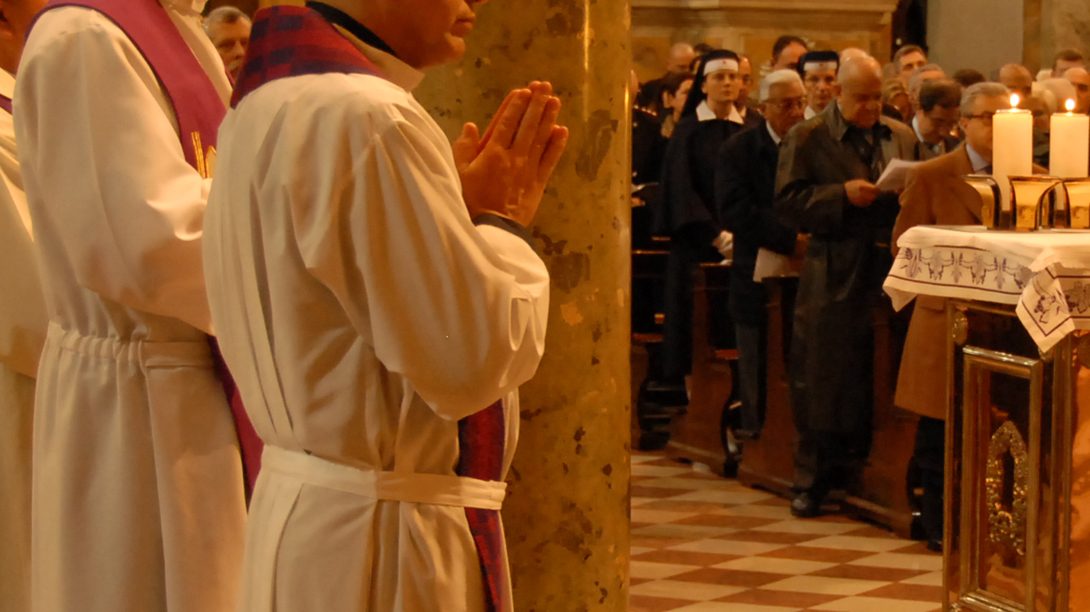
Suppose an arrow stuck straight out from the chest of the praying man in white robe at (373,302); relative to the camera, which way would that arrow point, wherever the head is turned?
to the viewer's right

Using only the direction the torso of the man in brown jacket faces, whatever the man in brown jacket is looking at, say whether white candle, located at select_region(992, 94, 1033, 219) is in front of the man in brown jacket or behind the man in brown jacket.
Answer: in front

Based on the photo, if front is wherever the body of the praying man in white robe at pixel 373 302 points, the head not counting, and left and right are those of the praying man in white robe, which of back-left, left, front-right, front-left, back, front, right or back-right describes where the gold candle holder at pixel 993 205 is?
front-left

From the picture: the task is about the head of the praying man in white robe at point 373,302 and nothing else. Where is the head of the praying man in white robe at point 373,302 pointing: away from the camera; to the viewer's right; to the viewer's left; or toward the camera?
to the viewer's right

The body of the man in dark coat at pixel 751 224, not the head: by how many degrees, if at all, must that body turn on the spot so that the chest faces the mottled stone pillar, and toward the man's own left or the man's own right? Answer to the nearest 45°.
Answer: approximately 45° to the man's own right

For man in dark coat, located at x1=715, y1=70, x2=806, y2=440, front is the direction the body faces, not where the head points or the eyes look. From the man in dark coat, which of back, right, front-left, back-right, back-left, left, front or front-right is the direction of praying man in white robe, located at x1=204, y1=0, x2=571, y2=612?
front-right
